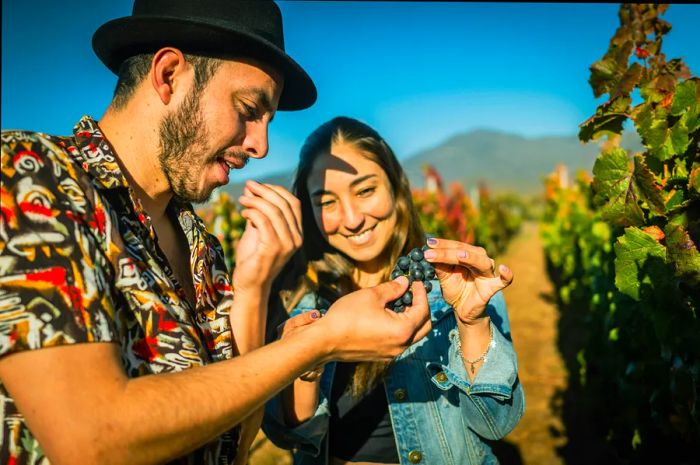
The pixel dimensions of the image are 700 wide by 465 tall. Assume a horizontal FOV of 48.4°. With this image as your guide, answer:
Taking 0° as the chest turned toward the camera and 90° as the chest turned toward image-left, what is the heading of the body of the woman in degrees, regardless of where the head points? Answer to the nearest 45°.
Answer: approximately 0°

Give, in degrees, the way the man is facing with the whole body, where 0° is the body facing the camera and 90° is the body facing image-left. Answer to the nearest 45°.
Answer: approximately 315°

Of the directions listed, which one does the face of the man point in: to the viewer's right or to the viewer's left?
to the viewer's right

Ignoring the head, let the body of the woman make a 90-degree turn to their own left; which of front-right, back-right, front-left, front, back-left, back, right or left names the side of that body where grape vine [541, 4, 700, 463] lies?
front
